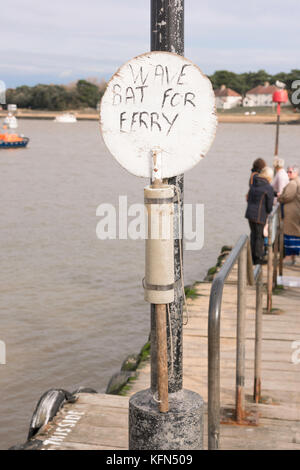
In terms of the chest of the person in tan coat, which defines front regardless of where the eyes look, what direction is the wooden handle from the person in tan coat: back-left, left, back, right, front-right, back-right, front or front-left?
left

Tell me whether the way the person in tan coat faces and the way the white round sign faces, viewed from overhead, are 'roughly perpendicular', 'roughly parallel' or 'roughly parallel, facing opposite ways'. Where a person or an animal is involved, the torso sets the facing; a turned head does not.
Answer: roughly perpendicular

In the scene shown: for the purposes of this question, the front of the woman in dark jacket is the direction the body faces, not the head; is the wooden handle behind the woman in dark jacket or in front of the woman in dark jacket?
behind

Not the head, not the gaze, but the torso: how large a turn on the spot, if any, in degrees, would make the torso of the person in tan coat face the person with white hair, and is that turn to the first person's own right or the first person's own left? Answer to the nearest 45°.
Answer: approximately 90° to the first person's own right

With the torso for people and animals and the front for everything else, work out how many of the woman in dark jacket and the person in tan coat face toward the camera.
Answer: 0

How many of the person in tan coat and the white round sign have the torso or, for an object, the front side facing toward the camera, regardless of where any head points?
1

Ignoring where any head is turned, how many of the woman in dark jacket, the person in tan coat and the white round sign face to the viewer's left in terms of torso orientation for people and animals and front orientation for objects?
1

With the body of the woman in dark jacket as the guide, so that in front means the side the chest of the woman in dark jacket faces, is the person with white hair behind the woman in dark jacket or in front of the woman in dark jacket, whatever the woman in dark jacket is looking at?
in front

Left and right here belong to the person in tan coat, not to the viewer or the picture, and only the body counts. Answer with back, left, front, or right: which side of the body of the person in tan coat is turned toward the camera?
left
